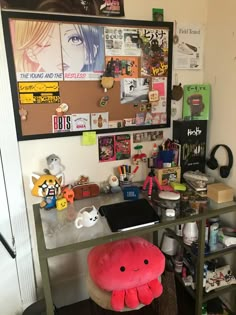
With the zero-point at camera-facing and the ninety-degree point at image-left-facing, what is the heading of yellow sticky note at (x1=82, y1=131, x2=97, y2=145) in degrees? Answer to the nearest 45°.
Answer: approximately 0°

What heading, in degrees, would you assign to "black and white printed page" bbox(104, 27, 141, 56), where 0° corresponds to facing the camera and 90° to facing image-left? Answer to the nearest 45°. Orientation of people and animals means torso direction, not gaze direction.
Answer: approximately 0°

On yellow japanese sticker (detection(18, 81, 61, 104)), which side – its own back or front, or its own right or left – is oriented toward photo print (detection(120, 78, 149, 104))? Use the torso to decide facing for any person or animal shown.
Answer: left
